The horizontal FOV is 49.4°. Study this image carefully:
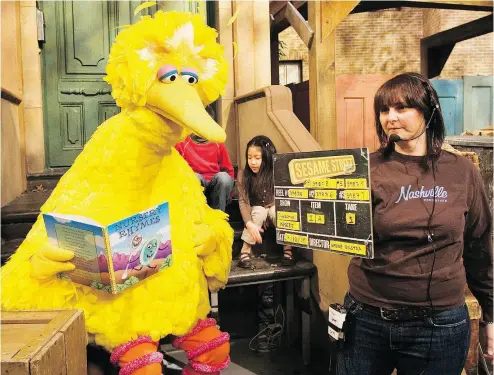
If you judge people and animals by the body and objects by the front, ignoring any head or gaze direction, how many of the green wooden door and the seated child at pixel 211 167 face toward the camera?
2

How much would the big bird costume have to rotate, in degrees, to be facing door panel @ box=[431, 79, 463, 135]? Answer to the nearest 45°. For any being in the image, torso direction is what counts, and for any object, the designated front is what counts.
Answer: approximately 90° to its left

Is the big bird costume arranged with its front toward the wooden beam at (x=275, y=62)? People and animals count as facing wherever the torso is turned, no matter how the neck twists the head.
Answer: no

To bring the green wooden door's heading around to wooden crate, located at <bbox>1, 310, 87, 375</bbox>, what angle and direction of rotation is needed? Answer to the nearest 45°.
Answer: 0° — it already faces it

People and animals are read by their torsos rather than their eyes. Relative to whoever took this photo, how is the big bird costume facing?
facing the viewer and to the right of the viewer

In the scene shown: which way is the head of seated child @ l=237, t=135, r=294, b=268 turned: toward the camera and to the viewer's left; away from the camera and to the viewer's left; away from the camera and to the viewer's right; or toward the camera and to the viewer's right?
toward the camera and to the viewer's left

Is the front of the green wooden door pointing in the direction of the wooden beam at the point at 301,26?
no

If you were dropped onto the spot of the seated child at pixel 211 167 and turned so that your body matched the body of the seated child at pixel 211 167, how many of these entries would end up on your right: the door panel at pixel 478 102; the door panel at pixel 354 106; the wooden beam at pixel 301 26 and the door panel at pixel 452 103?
0

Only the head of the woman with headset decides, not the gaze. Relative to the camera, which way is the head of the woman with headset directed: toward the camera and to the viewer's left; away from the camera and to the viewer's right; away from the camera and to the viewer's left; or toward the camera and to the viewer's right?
toward the camera and to the viewer's left

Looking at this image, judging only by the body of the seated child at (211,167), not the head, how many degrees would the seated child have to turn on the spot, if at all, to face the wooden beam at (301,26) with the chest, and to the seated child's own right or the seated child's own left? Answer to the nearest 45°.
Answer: approximately 135° to the seated child's own left

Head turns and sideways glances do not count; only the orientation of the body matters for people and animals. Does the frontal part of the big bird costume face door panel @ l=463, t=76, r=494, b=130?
no

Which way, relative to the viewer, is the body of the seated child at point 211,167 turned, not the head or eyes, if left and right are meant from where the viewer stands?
facing the viewer

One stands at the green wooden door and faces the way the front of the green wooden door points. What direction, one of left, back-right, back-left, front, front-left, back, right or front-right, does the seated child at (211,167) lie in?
front-left

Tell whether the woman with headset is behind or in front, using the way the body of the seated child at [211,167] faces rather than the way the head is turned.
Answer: in front

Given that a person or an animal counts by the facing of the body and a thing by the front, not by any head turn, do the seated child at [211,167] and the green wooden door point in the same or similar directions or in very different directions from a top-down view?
same or similar directions

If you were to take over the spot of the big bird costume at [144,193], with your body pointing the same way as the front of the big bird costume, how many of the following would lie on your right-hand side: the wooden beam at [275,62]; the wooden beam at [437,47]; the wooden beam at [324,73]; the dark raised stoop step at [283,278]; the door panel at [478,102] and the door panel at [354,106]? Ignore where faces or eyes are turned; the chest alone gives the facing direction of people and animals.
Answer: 0

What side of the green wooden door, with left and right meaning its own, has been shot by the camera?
front

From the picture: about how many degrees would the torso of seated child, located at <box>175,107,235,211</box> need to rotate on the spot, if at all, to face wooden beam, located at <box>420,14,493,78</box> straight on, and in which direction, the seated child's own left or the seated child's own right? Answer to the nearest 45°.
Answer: approximately 135° to the seated child's own left

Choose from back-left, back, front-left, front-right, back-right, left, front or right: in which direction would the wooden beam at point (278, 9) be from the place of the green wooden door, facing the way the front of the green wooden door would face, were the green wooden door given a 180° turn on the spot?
front-right

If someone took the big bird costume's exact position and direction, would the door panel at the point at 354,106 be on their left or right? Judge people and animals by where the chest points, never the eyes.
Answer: on their left
